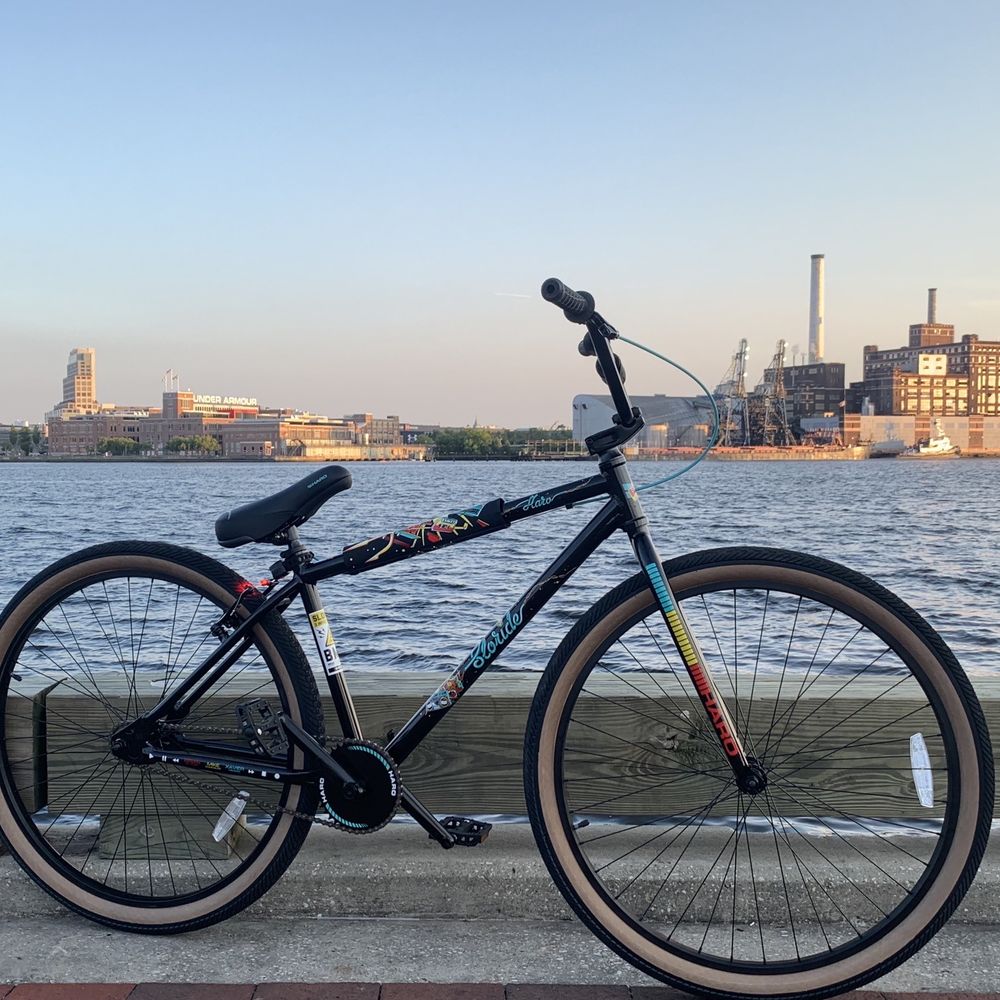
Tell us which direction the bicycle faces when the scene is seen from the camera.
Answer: facing to the right of the viewer
